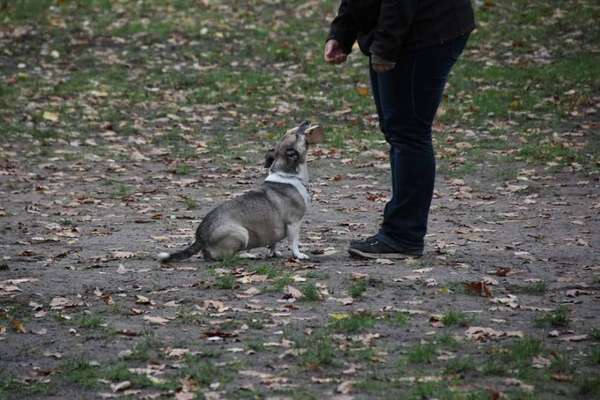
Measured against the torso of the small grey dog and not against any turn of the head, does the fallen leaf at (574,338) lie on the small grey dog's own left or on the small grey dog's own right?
on the small grey dog's own right

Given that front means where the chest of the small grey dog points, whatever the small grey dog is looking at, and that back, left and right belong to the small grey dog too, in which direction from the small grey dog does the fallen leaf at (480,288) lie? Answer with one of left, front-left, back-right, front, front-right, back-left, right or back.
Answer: front-right

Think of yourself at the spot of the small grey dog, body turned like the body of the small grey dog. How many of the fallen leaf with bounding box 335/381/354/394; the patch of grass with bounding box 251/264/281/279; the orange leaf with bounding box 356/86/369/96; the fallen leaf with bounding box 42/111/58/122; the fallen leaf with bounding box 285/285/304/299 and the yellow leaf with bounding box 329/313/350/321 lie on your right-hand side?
4

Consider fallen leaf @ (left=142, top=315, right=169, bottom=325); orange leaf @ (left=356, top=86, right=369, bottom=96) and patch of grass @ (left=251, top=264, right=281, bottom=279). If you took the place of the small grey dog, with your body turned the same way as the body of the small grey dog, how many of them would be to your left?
1

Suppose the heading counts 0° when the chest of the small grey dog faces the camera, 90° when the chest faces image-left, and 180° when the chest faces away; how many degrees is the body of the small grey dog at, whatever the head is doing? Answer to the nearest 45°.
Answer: approximately 270°

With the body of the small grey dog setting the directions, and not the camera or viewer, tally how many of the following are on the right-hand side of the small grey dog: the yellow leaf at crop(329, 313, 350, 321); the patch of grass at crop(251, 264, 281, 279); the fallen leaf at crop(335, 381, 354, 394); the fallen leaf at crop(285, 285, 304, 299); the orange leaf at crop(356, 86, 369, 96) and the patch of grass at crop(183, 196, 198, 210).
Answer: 4

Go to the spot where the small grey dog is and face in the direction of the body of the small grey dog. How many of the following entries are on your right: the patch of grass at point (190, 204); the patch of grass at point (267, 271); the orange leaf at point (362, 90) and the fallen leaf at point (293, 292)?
2

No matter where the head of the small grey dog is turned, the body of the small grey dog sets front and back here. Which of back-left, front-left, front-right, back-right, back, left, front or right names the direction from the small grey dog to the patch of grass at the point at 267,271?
right

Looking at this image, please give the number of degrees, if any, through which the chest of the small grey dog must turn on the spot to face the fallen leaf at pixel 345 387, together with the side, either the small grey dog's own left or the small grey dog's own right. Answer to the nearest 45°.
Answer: approximately 90° to the small grey dog's own right

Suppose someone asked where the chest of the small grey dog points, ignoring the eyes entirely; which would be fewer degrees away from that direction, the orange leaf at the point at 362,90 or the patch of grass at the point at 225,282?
the orange leaf

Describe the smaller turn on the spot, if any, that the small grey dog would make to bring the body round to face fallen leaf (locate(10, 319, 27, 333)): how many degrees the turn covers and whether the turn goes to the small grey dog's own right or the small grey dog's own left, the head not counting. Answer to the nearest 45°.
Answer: approximately 135° to the small grey dog's own right

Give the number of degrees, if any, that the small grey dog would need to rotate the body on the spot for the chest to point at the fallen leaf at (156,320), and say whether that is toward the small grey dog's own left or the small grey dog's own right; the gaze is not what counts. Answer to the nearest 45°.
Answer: approximately 135° to the small grey dog's own right

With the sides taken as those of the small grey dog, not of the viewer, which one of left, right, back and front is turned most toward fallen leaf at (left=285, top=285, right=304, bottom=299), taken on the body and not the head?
right
